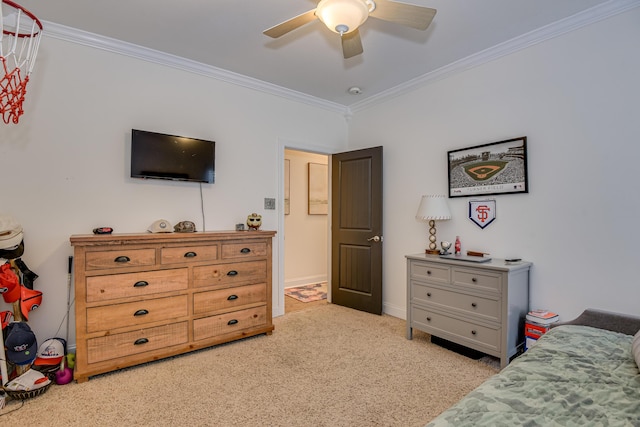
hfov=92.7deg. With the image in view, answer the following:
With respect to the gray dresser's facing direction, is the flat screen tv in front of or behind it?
in front

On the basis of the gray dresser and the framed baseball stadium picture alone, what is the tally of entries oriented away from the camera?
0

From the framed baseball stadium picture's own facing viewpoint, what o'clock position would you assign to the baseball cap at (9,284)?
The baseball cap is roughly at 12 o'clock from the framed baseball stadium picture.

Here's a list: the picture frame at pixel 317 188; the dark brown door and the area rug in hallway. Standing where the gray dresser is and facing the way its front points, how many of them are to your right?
3

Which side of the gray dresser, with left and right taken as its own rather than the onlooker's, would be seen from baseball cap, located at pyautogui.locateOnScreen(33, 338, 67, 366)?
front

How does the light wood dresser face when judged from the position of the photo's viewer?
facing the viewer and to the right of the viewer

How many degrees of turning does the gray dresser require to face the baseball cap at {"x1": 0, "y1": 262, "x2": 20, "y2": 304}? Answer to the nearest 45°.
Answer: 0° — it already faces it

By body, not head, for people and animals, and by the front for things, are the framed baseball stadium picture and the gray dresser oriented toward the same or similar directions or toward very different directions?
same or similar directions

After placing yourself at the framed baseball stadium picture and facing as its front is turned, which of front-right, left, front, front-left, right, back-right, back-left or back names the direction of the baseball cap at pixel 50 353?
front

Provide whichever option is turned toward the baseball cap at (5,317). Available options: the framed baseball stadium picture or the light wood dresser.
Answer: the framed baseball stadium picture

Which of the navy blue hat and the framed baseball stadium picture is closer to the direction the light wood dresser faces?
the framed baseball stadium picture

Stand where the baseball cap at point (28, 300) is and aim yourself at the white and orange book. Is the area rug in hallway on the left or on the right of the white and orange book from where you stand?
left

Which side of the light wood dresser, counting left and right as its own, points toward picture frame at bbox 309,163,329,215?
left

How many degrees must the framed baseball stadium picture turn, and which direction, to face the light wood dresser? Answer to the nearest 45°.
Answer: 0° — it already faces it

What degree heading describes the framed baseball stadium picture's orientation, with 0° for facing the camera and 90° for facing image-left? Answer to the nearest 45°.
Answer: approximately 45°

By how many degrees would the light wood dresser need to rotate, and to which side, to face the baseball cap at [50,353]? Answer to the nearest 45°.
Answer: approximately 135° to its right

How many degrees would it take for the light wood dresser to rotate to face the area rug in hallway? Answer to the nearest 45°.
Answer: approximately 90° to its left

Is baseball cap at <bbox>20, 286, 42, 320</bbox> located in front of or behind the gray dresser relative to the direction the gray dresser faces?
in front

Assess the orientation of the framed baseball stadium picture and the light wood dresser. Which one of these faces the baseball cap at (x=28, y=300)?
the framed baseball stadium picture

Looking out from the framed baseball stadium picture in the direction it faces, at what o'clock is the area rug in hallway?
The area rug in hallway is roughly at 2 o'clock from the framed baseball stadium picture.
